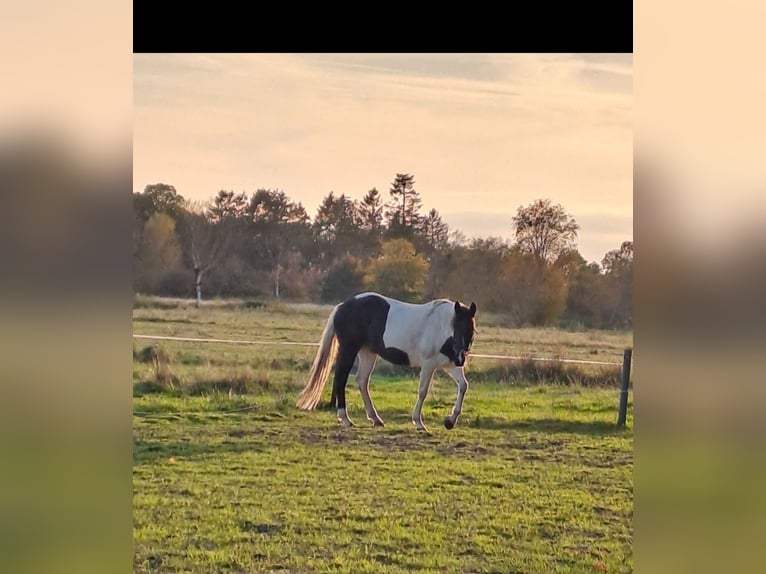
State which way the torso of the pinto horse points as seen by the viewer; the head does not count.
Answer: to the viewer's right

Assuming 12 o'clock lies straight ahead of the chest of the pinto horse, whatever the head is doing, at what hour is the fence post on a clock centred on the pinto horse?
The fence post is roughly at 12 o'clock from the pinto horse.

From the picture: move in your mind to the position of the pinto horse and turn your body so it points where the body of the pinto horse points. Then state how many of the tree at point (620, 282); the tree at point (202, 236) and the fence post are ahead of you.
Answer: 1

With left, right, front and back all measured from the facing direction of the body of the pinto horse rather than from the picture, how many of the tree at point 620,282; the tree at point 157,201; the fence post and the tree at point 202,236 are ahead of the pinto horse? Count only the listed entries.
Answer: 1
